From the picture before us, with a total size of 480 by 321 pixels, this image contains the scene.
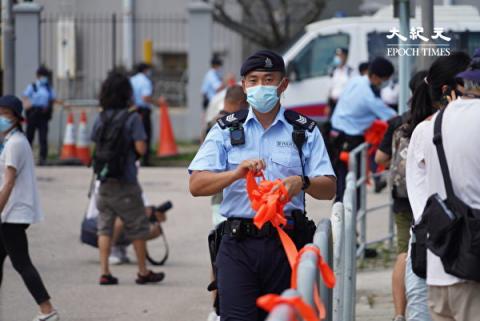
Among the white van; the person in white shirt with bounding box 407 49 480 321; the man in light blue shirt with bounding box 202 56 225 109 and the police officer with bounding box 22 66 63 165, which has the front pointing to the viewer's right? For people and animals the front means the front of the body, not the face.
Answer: the man in light blue shirt

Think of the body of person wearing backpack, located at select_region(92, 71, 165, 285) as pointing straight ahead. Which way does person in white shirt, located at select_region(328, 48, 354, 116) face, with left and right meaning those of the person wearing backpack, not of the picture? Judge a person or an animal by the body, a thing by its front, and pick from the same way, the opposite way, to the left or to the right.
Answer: the opposite way

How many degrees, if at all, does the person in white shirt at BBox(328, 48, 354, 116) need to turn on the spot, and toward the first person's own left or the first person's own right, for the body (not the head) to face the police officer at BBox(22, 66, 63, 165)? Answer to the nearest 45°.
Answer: approximately 45° to the first person's own right

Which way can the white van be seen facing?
to the viewer's left

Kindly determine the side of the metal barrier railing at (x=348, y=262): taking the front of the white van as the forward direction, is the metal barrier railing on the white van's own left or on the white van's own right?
on the white van's own left

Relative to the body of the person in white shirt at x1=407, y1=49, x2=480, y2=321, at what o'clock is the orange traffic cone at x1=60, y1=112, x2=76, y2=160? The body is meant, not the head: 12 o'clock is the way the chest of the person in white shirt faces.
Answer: The orange traffic cone is roughly at 11 o'clock from the person in white shirt.

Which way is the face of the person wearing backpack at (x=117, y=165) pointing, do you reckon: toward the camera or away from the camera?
away from the camera
